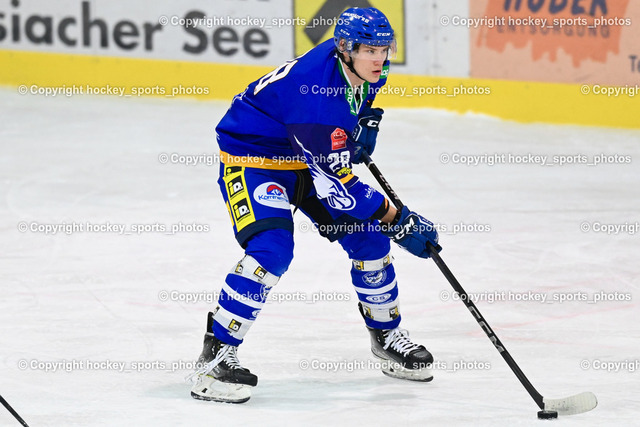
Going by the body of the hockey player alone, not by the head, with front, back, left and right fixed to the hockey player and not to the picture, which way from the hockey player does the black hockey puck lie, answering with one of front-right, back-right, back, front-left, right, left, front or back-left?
front

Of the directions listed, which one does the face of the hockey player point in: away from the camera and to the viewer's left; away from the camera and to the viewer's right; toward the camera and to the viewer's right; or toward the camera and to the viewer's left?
toward the camera and to the viewer's right

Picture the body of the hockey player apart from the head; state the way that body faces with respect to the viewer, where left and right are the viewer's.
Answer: facing the viewer and to the right of the viewer
